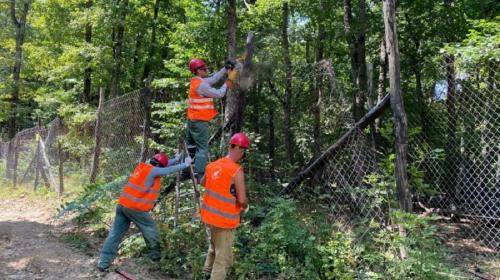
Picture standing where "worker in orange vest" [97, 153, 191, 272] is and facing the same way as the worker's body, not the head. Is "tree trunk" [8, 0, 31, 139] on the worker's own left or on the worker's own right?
on the worker's own left

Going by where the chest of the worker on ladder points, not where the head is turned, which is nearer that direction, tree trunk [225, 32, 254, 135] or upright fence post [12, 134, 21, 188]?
the tree trunk

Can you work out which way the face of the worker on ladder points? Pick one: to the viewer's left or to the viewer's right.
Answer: to the viewer's right

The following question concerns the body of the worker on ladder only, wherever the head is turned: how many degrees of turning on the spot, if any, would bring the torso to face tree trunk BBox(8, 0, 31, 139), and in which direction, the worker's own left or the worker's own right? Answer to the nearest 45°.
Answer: approximately 135° to the worker's own left

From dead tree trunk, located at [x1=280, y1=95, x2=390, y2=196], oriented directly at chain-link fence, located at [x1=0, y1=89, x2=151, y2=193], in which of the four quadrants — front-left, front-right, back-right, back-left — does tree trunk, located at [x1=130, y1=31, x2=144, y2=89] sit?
front-right

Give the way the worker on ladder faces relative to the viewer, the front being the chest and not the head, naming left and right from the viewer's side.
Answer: facing to the right of the viewer

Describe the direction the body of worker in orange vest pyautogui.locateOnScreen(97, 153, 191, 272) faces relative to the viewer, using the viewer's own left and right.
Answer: facing away from the viewer and to the right of the viewer

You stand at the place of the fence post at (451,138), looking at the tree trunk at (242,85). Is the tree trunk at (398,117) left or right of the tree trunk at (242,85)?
left

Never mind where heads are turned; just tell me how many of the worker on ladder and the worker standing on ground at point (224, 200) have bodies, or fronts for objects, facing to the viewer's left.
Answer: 0
